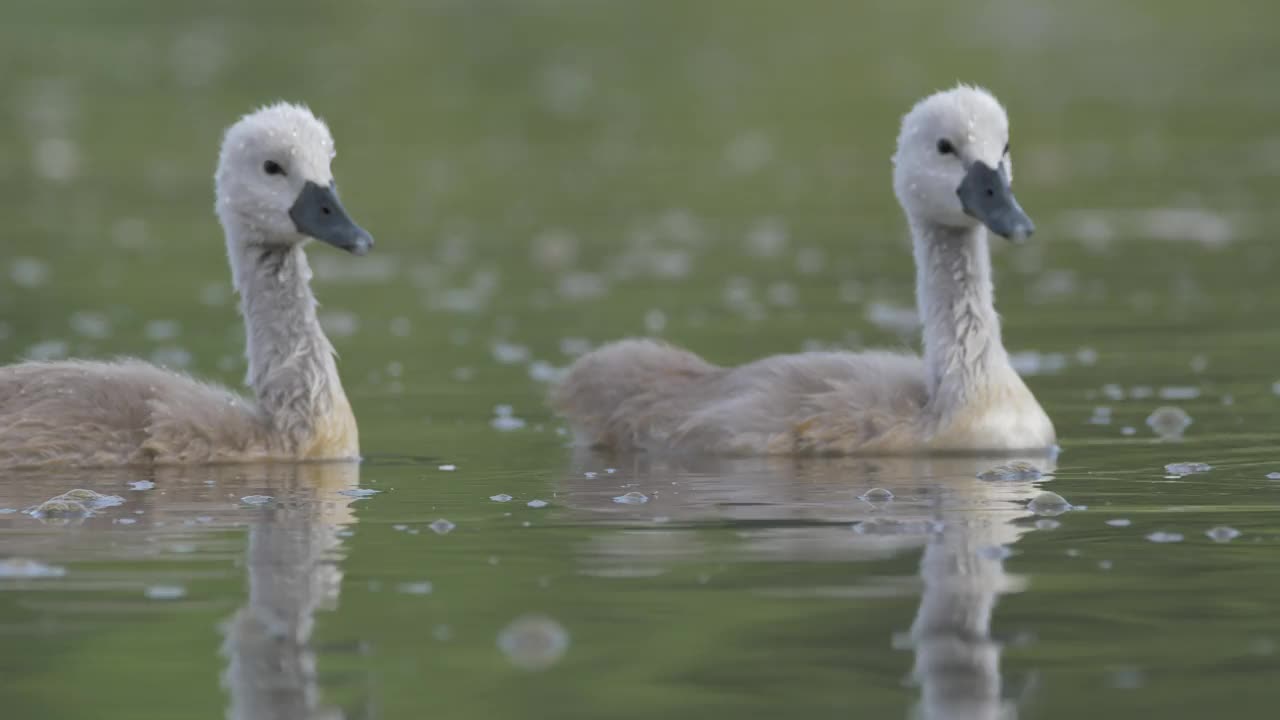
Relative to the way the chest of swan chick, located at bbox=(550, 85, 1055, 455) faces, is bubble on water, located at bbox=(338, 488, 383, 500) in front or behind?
behind

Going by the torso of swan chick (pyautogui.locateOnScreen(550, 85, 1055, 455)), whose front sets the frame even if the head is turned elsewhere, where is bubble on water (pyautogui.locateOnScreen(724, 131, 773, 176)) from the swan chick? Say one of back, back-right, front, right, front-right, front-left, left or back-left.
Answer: left

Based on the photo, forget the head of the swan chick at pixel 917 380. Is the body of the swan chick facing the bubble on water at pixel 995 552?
no

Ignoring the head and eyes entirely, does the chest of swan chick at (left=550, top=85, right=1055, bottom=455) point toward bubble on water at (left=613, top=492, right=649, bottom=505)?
no

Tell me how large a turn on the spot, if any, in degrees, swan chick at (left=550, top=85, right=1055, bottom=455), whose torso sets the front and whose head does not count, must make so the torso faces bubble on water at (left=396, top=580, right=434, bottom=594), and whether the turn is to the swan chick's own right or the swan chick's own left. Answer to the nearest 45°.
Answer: approximately 135° to the swan chick's own right

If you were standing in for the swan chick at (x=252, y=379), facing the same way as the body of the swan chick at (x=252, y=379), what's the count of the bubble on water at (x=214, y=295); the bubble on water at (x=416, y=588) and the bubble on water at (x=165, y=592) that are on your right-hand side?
2

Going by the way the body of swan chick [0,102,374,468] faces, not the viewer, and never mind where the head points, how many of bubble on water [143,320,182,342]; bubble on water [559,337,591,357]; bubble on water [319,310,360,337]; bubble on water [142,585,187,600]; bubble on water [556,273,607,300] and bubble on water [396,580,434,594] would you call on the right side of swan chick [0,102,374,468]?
2

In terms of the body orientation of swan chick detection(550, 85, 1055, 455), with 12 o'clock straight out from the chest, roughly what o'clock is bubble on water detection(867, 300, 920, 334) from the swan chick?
The bubble on water is roughly at 9 o'clock from the swan chick.

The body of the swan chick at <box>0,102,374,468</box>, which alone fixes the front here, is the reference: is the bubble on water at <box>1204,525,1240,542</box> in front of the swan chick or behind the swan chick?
in front

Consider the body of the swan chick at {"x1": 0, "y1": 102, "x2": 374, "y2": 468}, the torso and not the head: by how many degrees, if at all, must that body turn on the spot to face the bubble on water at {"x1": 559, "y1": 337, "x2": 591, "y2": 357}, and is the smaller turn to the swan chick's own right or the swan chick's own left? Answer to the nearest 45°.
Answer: approximately 45° to the swan chick's own left

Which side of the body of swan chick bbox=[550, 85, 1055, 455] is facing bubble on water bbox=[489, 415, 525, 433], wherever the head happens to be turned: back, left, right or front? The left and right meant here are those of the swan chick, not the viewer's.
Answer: back

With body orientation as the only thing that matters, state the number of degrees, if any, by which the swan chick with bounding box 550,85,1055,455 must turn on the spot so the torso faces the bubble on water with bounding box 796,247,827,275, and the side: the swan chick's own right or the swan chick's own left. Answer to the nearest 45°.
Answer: approximately 90° to the swan chick's own left

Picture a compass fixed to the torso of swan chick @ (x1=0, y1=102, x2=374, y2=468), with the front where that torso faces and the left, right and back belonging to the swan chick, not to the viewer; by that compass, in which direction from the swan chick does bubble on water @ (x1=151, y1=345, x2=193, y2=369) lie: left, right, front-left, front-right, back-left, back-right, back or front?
left

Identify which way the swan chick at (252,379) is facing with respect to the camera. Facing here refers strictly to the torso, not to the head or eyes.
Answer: to the viewer's right

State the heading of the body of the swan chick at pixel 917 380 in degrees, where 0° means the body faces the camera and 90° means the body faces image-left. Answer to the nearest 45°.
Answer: approximately 270°

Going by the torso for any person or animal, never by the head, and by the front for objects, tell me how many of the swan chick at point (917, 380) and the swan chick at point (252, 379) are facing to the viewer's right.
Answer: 2
